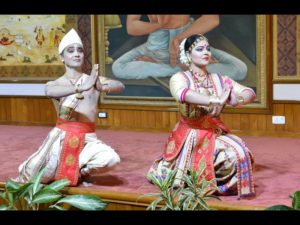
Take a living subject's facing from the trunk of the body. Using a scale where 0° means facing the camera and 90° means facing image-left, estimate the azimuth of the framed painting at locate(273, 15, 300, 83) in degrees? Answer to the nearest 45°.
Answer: approximately 0°

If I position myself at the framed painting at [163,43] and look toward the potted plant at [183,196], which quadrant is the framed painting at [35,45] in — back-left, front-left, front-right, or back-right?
back-right

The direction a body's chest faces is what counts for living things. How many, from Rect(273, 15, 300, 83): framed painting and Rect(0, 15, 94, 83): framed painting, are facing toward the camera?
2

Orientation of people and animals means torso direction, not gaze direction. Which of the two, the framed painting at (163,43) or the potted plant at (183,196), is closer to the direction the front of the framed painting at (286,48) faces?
the potted plant

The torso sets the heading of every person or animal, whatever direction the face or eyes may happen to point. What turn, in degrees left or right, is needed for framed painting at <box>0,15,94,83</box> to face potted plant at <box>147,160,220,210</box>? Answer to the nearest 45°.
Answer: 0° — it already faces it

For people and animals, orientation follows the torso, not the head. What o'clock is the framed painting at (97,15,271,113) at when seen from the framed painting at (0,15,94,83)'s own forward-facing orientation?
the framed painting at (97,15,271,113) is roughly at 10 o'clock from the framed painting at (0,15,94,83).

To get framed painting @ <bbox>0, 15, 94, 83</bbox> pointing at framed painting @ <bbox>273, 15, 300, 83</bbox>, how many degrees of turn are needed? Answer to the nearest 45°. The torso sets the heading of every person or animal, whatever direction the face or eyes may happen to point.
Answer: approximately 45° to its left

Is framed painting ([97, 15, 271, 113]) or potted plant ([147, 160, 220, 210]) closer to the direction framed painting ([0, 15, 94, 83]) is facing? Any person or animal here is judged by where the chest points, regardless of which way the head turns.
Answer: the potted plant

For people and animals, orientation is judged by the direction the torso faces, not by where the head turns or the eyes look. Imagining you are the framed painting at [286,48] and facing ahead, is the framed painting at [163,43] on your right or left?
on your right

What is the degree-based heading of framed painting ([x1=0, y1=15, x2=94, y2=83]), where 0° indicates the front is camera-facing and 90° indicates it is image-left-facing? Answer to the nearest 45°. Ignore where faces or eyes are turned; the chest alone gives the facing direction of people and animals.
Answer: approximately 0°

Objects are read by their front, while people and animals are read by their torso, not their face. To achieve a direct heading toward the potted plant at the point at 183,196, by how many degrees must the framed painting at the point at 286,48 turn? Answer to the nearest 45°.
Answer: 0° — it already faces it
